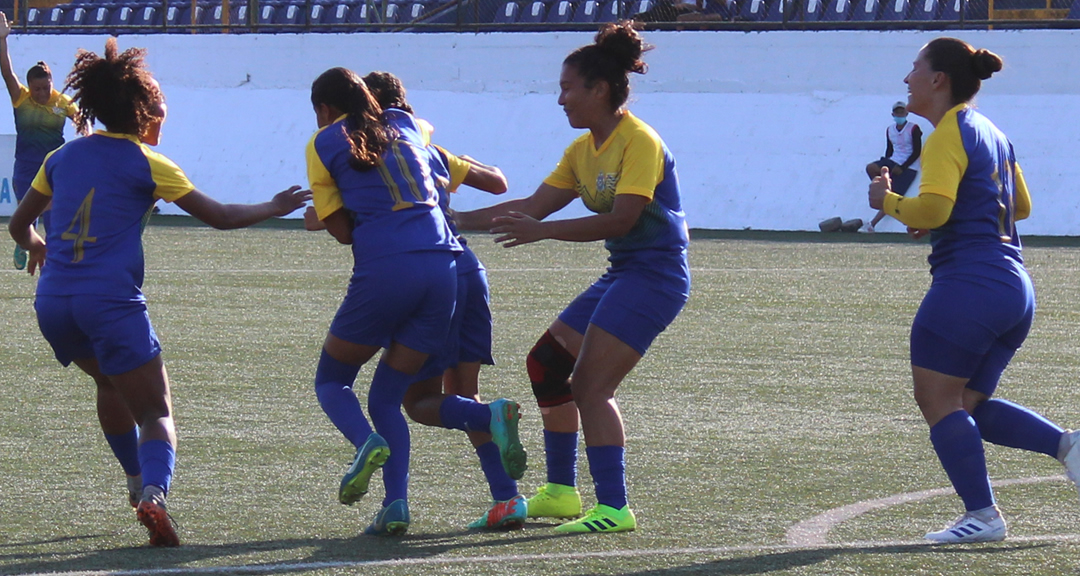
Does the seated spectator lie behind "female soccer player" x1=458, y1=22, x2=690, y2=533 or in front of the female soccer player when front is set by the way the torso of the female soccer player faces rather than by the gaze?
behind

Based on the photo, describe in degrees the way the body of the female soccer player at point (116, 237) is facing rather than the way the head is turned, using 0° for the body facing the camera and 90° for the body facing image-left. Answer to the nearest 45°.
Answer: approximately 225°

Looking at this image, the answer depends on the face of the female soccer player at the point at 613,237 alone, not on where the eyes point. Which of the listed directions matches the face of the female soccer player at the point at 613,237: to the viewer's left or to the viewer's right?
to the viewer's left

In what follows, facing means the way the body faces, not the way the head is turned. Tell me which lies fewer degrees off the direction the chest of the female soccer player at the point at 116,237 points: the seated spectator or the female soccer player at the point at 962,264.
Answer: the seated spectator
